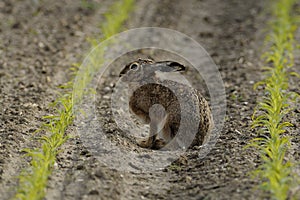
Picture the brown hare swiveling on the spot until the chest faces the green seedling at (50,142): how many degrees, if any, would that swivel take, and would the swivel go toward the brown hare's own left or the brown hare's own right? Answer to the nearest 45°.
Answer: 0° — it already faces it

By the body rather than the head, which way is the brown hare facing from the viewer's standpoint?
to the viewer's left

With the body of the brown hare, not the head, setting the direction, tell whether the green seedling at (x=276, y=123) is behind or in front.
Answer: behind
